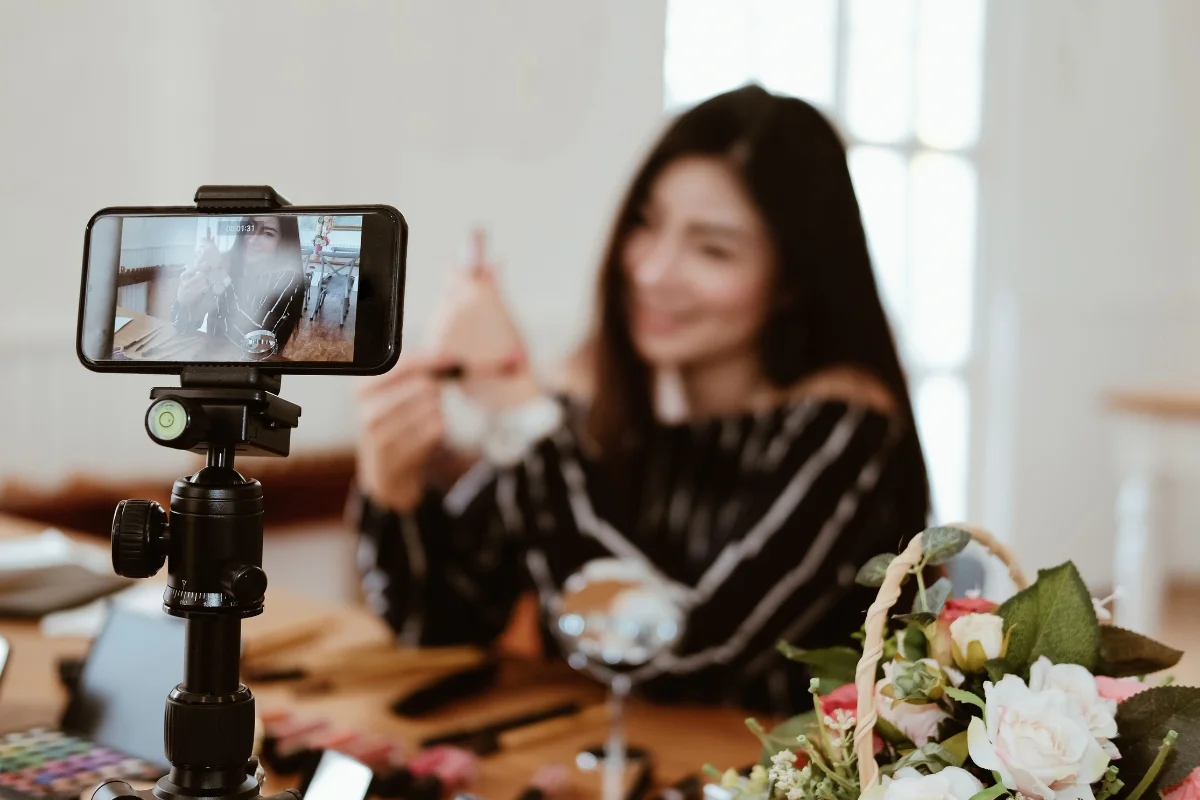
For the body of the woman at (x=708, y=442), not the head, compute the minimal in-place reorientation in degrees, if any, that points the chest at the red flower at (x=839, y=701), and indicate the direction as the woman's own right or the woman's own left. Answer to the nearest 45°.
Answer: approximately 45° to the woman's own left

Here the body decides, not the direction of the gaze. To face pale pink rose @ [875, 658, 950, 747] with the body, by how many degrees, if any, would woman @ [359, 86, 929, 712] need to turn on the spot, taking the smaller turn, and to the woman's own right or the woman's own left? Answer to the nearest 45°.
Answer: approximately 45° to the woman's own left

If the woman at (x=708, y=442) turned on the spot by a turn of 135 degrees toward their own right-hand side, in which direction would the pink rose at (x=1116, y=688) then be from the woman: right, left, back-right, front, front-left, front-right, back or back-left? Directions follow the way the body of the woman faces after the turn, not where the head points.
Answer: back

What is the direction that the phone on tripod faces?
toward the camera

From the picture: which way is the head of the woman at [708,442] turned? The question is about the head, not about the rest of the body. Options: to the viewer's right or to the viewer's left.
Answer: to the viewer's left

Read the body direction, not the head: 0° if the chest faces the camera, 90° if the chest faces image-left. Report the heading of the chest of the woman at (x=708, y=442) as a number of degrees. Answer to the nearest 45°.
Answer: approximately 45°
